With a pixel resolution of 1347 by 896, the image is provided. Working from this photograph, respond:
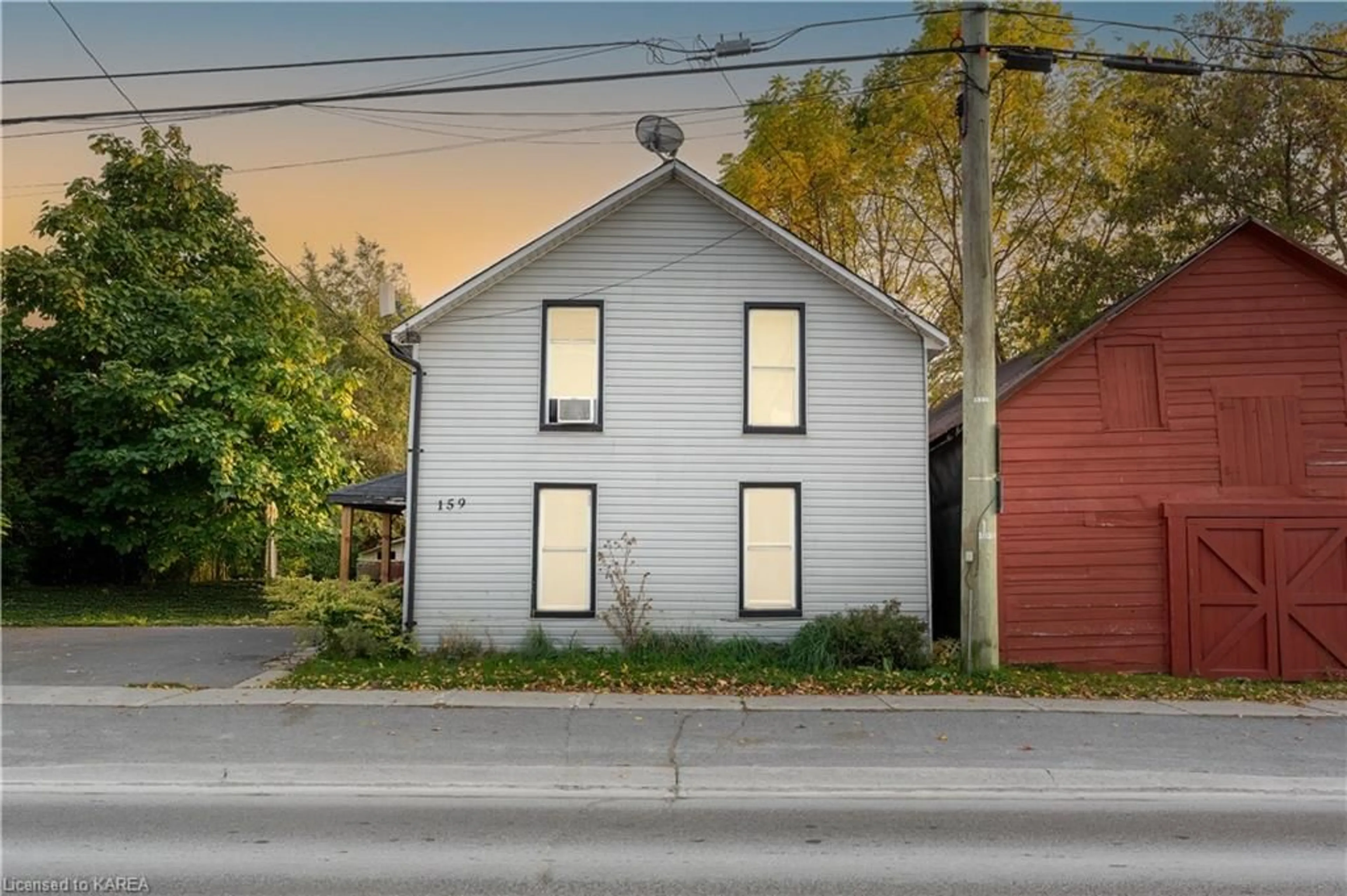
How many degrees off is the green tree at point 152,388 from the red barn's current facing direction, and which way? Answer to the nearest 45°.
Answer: approximately 90° to its right

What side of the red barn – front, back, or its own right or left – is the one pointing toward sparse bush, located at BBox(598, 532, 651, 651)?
right

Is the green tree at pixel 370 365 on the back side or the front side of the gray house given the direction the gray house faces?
on the back side

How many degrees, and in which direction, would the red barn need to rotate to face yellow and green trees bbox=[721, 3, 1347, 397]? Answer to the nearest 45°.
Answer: approximately 180°

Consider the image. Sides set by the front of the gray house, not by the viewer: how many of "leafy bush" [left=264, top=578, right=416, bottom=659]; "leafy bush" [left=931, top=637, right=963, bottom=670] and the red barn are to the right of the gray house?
1

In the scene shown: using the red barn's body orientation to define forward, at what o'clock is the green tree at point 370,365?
The green tree is roughly at 4 o'clock from the red barn.

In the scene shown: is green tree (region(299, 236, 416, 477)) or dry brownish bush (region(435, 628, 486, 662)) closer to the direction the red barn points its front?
the dry brownish bush

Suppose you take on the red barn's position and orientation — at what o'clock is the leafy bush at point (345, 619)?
The leafy bush is roughly at 2 o'clock from the red barn.

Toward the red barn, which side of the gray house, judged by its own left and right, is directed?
left

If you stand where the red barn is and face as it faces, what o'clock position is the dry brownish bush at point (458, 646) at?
The dry brownish bush is roughly at 2 o'clock from the red barn.

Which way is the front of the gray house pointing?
toward the camera

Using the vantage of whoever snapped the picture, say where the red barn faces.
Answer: facing the viewer

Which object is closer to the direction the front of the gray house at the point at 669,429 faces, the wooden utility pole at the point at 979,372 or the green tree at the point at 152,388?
the wooden utility pole

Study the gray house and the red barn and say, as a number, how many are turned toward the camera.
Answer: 2

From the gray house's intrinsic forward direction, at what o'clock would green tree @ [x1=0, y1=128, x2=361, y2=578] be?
The green tree is roughly at 4 o'clock from the gray house.
